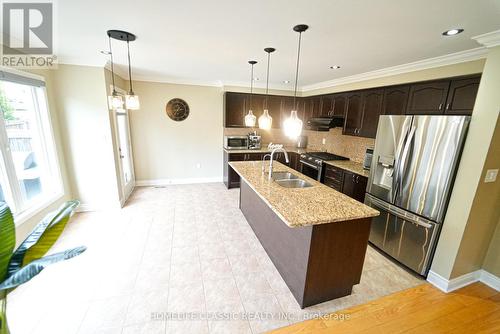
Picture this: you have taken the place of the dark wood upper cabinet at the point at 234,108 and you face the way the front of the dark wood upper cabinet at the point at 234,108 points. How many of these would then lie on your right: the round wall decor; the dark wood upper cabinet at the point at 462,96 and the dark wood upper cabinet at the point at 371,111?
1

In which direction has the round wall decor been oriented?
toward the camera

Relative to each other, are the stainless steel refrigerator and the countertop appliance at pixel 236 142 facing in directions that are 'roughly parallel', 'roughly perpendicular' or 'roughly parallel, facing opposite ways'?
roughly perpendicular

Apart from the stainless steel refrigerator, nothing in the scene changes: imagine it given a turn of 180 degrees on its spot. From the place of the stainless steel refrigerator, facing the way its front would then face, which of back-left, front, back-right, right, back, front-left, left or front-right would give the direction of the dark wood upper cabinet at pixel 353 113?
left

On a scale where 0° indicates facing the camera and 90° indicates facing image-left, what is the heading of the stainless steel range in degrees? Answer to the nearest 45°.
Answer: approximately 45°

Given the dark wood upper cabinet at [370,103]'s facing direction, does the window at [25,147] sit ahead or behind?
ahead

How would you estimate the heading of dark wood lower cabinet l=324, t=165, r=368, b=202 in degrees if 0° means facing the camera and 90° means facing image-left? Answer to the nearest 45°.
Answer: approximately 45°

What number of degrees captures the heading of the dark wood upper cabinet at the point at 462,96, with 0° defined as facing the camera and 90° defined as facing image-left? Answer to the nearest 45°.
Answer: approximately 45°
